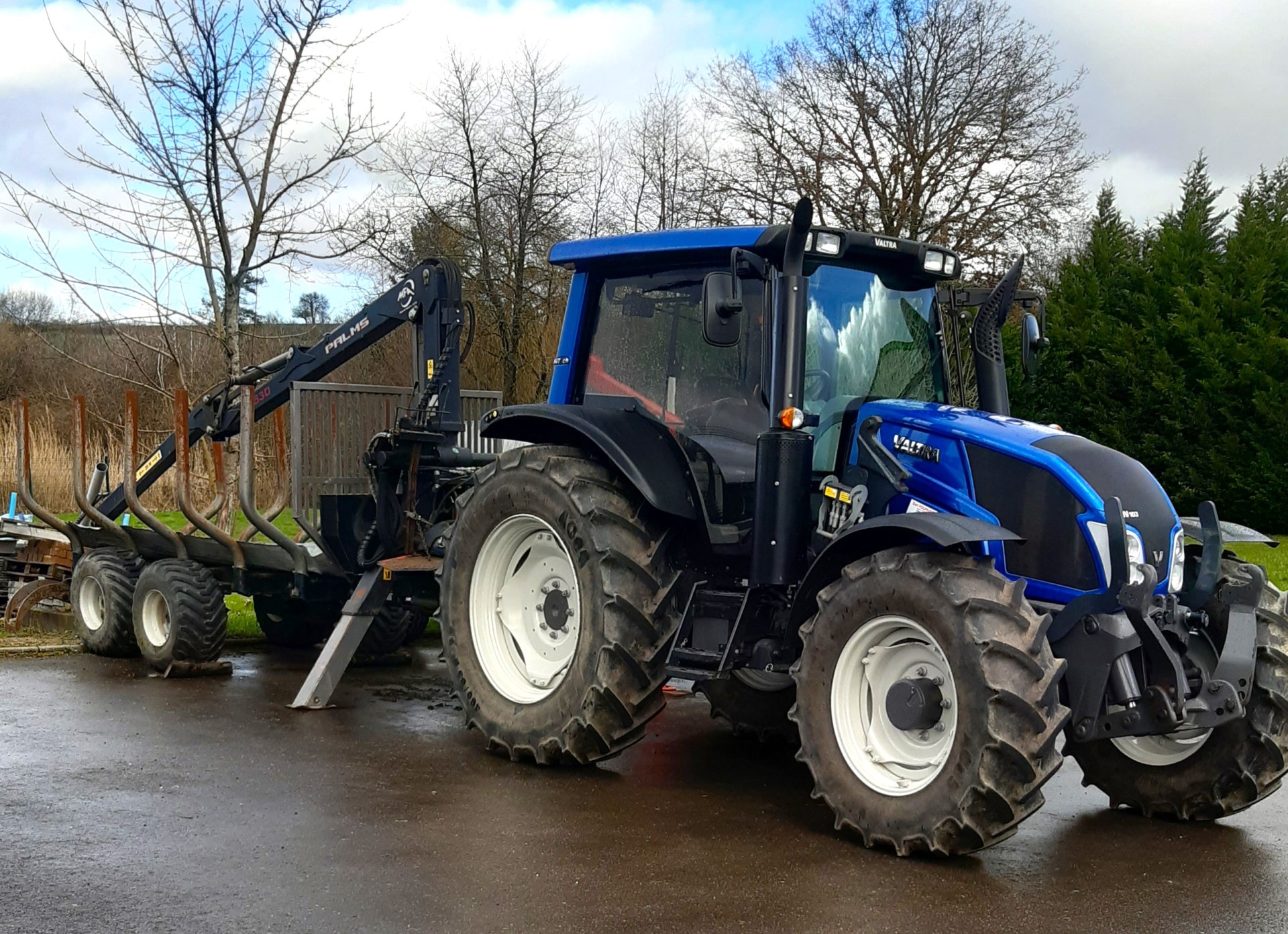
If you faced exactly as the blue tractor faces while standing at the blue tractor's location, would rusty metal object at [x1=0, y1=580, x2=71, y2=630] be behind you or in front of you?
behind

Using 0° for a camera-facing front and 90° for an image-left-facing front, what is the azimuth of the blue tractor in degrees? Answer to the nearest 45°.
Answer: approximately 315°
